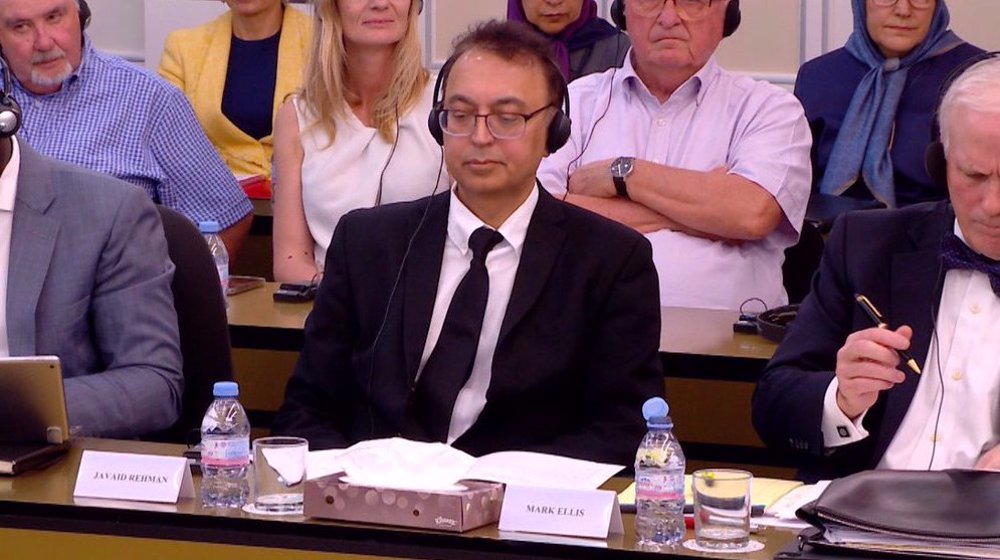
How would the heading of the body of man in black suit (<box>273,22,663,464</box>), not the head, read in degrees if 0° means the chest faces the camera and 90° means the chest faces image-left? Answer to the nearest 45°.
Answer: approximately 0°

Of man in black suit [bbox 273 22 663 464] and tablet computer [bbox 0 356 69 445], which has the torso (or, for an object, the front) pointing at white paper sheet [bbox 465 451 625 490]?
the man in black suit

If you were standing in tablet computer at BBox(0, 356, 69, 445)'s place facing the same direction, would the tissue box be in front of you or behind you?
behind

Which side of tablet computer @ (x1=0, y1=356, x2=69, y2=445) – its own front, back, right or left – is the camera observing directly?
back

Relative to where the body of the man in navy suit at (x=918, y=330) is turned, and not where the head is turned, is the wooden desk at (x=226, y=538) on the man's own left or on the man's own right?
on the man's own right

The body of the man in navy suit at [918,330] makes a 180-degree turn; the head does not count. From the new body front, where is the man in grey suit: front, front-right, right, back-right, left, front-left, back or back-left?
left
